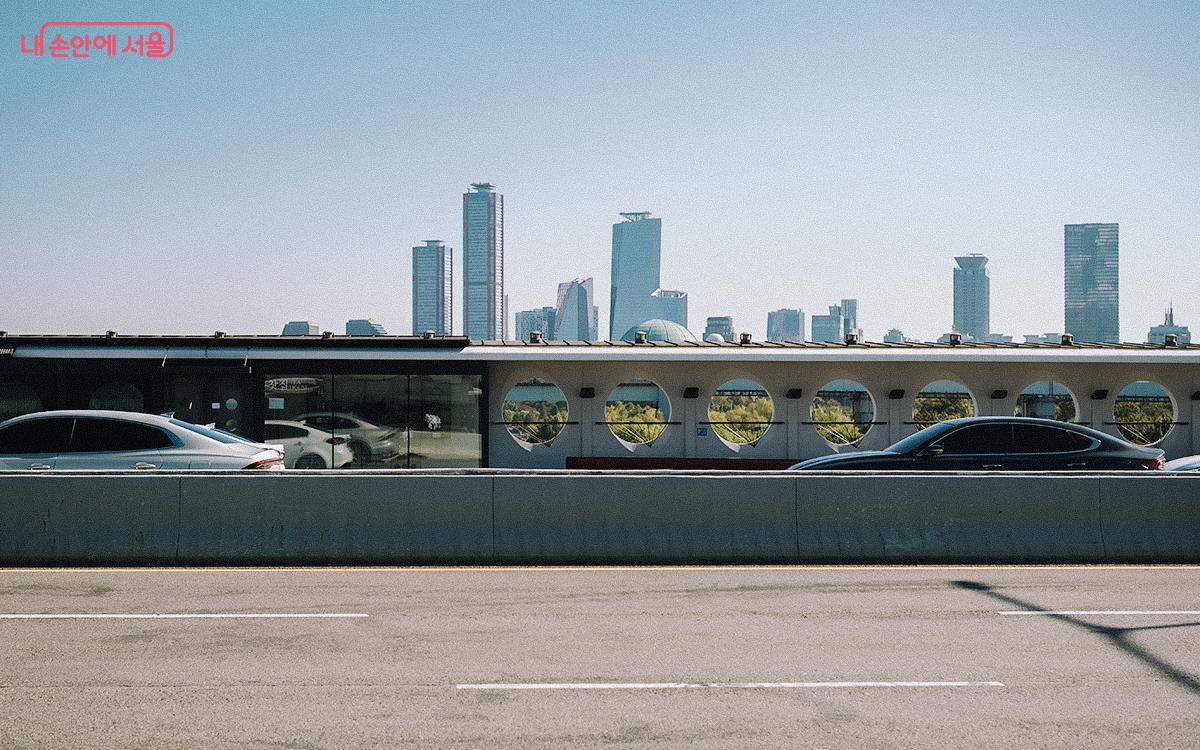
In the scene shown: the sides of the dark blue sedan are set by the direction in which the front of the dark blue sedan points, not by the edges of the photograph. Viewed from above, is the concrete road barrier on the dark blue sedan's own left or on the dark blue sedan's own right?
on the dark blue sedan's own left

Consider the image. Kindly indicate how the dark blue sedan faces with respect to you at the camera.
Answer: facing to the left of the viewer
